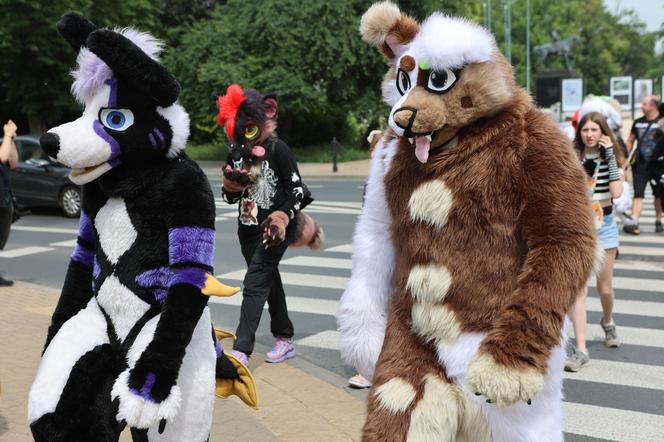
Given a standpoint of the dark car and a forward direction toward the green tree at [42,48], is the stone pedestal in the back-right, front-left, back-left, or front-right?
front-right

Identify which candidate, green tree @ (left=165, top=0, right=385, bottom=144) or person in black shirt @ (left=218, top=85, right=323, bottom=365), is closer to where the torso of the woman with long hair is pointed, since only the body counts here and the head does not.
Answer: the person in black shirt

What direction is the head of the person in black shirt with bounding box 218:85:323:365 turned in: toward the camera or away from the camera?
toward the camera

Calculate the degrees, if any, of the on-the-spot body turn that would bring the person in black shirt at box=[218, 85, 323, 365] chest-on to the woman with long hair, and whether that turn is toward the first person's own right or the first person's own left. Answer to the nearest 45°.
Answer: approximately 135° to the first person's own left

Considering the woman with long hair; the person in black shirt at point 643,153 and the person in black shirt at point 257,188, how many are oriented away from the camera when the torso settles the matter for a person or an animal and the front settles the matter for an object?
0

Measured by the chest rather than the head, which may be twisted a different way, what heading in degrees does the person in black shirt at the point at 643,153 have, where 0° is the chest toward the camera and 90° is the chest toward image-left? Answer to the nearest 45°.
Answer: approximately 45°

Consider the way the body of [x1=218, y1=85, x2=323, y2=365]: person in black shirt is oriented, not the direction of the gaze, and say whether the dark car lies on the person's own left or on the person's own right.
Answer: on the person's own right

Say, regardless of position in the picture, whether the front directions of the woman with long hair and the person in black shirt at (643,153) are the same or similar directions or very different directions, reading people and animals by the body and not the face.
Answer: same or similar directions

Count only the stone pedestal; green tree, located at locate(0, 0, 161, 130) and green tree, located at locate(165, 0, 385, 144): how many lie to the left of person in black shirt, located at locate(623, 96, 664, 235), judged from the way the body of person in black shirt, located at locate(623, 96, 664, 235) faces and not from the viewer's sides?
0

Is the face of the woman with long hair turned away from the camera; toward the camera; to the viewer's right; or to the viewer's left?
toward the camera

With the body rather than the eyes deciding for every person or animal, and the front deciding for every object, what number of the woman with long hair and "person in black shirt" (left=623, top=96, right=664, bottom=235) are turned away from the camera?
0

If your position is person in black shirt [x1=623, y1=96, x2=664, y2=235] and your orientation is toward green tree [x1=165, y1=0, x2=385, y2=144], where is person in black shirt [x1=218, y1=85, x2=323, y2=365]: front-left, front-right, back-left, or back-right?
back-left

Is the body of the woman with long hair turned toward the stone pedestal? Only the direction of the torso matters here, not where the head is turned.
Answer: no

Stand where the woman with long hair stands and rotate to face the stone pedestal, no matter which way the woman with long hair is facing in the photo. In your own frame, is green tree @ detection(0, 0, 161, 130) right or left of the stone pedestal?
left

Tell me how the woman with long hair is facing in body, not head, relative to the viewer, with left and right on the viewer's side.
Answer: facing the viewer and to the left of the viewer
